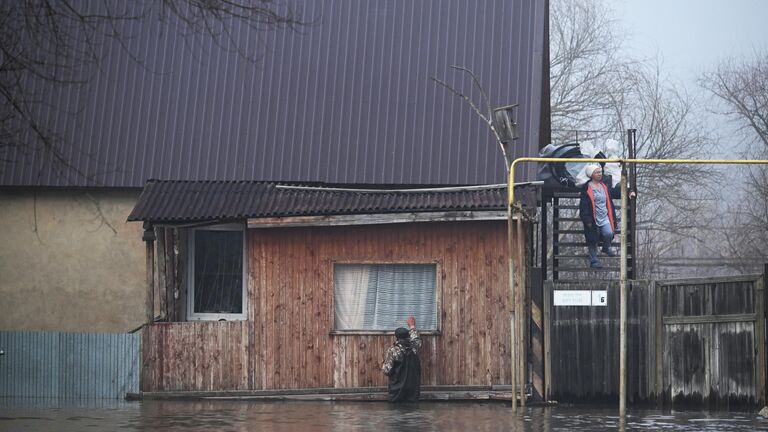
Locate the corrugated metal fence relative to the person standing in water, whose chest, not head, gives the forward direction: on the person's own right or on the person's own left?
on the person's own left

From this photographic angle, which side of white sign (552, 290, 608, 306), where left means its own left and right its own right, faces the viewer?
front

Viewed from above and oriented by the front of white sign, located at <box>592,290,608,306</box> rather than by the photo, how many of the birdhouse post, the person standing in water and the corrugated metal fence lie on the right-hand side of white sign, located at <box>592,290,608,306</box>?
3

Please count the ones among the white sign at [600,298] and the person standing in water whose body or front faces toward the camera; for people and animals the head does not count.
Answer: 1

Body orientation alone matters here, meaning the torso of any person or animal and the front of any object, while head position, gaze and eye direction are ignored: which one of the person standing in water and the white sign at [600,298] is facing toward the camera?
the white sign

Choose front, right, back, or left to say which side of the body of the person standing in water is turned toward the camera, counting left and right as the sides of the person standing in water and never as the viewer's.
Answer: back

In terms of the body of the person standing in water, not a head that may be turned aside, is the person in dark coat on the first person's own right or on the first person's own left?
on the first person's own right

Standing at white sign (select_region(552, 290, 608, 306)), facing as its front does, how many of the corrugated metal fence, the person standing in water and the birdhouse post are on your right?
3

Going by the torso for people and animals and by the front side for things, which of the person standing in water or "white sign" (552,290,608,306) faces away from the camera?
the person standing in water

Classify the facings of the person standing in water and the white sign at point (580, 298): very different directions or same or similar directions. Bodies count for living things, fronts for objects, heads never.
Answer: very different directions

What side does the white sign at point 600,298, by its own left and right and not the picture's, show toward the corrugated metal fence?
right

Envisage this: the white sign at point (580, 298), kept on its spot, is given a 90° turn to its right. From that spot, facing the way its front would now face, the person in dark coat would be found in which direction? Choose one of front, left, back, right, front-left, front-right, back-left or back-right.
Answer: right

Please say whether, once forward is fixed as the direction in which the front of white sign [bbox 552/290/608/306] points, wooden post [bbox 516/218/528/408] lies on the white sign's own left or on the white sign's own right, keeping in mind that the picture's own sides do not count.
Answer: on the white sign's own right

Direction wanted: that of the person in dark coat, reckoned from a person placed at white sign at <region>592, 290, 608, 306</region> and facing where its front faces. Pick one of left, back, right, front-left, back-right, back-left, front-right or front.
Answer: back

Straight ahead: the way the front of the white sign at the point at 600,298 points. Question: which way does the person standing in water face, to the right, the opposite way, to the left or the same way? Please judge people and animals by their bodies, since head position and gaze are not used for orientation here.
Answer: the opposite way
